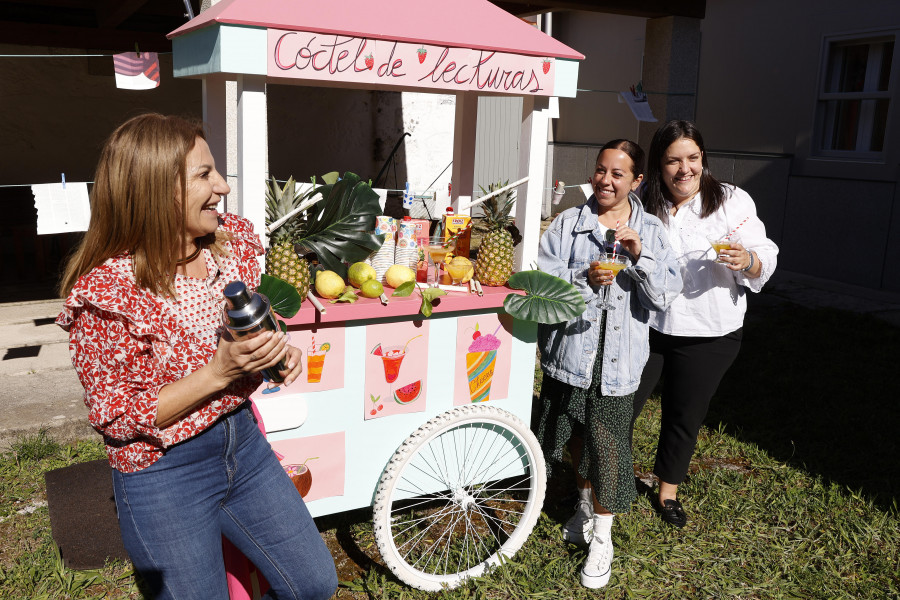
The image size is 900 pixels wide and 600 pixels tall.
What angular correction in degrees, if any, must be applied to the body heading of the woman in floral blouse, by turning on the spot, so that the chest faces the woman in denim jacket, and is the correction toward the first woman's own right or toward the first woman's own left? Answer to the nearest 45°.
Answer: approximately 45° to the first woman's own left

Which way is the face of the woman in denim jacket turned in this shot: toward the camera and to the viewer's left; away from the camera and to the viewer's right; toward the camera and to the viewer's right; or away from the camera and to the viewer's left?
toward the camera and to the viewer's left

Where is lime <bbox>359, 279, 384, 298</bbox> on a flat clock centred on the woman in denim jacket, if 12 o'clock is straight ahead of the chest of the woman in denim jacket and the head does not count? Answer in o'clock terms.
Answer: The lime is roughly at 2 o'clock from the woman in denim jacket.

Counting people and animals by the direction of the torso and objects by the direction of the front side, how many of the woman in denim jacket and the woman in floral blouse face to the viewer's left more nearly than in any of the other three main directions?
0

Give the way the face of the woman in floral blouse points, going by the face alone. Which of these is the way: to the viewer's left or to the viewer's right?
to the viewer's right

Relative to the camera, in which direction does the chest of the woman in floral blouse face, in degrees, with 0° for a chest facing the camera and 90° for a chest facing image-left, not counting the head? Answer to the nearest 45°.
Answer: approximately 315°

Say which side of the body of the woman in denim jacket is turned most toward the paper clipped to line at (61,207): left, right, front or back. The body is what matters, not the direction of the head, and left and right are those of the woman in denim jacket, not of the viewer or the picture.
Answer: right

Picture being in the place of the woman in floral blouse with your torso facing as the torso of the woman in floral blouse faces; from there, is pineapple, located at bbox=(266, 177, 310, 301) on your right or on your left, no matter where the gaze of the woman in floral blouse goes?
on your left

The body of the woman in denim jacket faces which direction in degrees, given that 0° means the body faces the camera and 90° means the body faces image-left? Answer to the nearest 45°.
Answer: approximately 0°

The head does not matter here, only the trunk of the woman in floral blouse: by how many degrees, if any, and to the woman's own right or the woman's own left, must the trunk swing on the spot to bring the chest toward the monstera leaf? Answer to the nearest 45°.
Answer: approximately 90° to the woman's own left

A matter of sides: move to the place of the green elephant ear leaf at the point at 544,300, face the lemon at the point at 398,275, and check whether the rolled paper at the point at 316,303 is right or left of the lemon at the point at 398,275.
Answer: left

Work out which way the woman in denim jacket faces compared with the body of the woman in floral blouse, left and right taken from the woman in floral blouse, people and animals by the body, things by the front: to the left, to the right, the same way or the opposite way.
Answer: to the right
